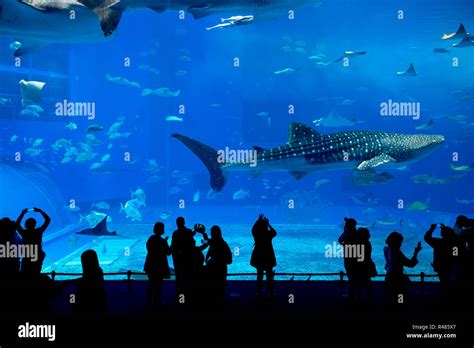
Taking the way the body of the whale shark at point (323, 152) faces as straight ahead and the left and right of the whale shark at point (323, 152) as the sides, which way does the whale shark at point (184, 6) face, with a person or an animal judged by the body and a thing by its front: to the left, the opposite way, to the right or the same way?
the opposite way

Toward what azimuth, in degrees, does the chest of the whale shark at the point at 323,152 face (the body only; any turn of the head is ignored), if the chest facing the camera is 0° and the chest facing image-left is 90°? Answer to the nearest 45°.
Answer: approximately 270°

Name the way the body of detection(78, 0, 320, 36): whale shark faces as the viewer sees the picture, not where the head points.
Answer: to the viewer's left

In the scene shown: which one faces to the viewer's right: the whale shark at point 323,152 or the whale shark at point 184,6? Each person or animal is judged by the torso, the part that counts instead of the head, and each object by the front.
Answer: the whale shark at point 323,152
